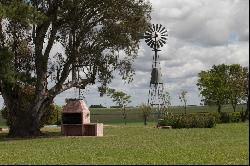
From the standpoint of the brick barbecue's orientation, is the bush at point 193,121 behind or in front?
behind

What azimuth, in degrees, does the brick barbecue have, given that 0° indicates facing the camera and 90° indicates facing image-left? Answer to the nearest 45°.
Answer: approximately 45°
